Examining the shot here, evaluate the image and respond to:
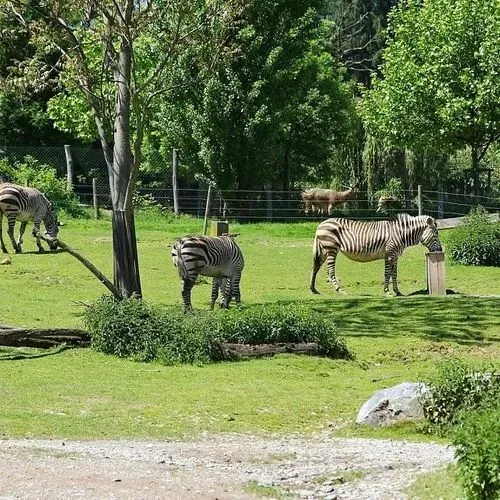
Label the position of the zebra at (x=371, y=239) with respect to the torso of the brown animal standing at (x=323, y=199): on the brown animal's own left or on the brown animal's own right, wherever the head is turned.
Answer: on the brown animal's own right

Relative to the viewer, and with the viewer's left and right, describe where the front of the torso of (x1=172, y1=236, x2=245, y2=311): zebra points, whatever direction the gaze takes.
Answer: facing away from the viewer and to the right of the viewer

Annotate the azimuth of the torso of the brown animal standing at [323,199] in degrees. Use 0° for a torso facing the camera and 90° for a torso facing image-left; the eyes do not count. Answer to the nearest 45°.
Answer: approximately 270°

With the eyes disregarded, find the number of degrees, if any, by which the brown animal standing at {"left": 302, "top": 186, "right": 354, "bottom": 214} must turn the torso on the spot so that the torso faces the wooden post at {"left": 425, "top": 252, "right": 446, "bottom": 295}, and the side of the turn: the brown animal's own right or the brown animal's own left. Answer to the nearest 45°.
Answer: approximately 90° to the brown animal's own right

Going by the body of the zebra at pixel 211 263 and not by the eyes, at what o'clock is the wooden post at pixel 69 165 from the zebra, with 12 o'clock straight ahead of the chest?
The wooden post is roughly at 10 o'clock from the zebra.

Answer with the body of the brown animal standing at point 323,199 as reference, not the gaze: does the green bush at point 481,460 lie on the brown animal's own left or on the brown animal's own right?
on the brown animal's own right

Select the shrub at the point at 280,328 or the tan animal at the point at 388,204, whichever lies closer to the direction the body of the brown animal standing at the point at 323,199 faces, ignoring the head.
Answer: the tan animal

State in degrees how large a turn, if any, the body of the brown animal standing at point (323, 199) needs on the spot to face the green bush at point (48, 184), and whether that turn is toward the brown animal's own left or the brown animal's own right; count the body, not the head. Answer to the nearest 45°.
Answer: approximately 135° to the brown animal's own right

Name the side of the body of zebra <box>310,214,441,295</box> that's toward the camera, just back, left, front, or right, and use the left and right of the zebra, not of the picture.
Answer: right

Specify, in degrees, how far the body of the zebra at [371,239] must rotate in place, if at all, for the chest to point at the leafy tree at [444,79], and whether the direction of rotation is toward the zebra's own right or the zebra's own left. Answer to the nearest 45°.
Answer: approximately 90° to the zebra's own left

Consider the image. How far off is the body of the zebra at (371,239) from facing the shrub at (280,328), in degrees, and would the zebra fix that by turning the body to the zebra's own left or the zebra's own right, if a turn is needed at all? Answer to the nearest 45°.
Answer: approximately 90° to the zebra's own right

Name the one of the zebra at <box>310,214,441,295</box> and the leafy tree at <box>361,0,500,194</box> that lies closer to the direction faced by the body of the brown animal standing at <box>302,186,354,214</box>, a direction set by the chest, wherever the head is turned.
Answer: the leafy tree

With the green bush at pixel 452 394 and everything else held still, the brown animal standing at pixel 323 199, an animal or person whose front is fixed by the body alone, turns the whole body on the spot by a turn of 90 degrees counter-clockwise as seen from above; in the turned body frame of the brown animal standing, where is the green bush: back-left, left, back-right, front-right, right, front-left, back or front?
back
